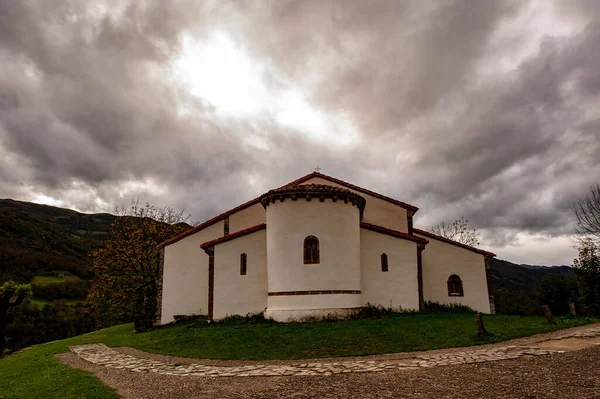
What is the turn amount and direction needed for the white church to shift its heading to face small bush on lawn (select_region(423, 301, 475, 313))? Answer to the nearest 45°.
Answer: approximately 135° to its right

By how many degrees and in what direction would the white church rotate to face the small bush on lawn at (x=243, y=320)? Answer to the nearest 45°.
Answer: approximately 180°

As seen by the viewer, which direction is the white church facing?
away from the camera
